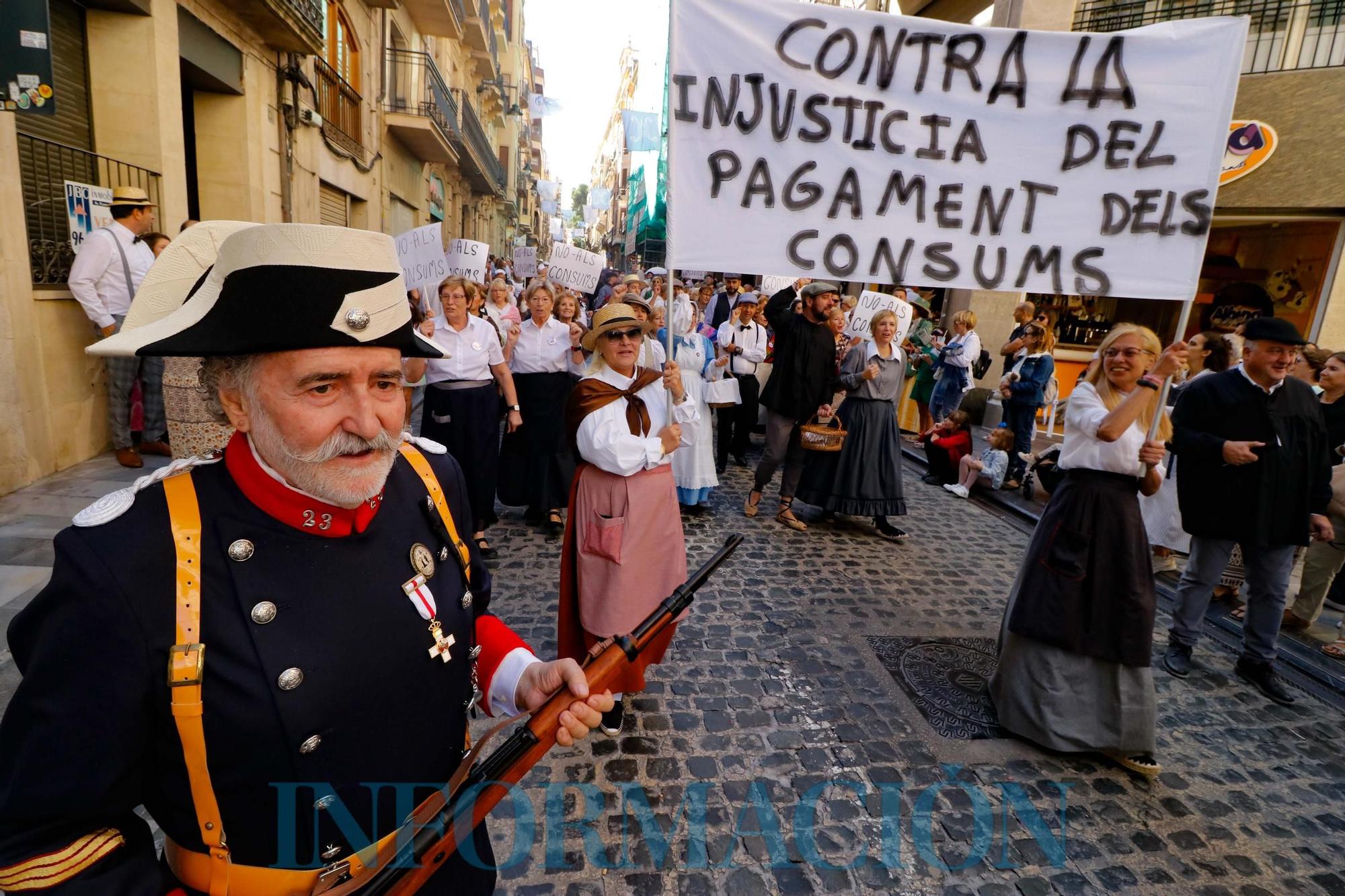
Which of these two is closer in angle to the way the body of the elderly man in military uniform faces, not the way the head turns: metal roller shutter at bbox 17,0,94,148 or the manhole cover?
the manhole cover

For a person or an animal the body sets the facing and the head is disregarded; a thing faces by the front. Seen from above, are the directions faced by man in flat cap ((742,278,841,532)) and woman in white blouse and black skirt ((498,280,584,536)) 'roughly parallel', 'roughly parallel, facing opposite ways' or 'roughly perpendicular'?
roughly parallel

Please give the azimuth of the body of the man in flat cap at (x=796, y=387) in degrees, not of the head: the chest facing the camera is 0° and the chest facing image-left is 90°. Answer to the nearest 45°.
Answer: approximately 315°

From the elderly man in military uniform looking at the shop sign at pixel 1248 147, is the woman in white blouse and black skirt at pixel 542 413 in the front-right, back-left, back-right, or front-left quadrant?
front-left

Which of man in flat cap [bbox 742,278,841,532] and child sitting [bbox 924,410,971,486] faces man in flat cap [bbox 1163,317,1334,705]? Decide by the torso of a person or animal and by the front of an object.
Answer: man in flat cap [bbox 742,278,841,532]

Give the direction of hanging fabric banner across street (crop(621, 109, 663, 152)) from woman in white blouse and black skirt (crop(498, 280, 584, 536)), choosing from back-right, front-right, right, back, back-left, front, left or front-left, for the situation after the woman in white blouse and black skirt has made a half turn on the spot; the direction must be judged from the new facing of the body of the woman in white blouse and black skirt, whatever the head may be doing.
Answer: front

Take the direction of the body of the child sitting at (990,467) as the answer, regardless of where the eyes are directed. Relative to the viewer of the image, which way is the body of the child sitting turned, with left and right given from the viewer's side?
facing to the left of the viewer

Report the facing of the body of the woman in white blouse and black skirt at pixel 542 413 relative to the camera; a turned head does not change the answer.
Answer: toward the camera

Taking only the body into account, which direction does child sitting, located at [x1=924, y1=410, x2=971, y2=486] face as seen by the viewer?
to the viewer's left

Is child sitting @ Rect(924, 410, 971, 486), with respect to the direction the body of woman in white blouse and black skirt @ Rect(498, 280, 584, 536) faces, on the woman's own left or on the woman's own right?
on the woman's own left

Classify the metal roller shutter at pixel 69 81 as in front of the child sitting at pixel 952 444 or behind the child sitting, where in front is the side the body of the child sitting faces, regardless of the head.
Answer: in front

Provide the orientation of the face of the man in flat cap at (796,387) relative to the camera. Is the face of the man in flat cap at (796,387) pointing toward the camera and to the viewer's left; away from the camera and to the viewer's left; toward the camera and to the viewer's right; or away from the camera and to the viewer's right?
toward the camera and to the viewer's right

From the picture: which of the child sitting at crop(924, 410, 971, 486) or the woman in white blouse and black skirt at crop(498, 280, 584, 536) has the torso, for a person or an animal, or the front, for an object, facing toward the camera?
the woman in white blouse and black skirt

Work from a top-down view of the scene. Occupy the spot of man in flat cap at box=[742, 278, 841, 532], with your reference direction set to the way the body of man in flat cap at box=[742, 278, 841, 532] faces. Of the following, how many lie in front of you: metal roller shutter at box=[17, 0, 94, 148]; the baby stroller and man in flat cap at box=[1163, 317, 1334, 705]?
2

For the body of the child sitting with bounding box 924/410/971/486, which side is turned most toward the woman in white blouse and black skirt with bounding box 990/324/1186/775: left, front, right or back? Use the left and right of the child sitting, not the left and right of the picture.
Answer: left
